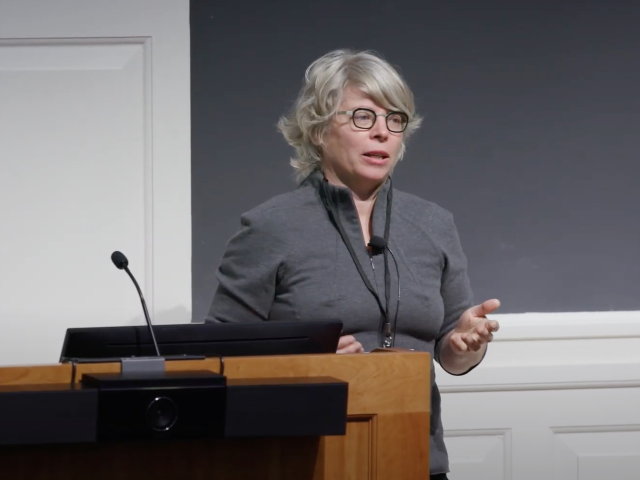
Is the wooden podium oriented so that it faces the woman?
no

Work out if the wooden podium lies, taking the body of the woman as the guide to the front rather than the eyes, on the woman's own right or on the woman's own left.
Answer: on the woman's own right

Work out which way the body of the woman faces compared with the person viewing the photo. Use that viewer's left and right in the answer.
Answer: facing the viewer and to the right of the viewer
